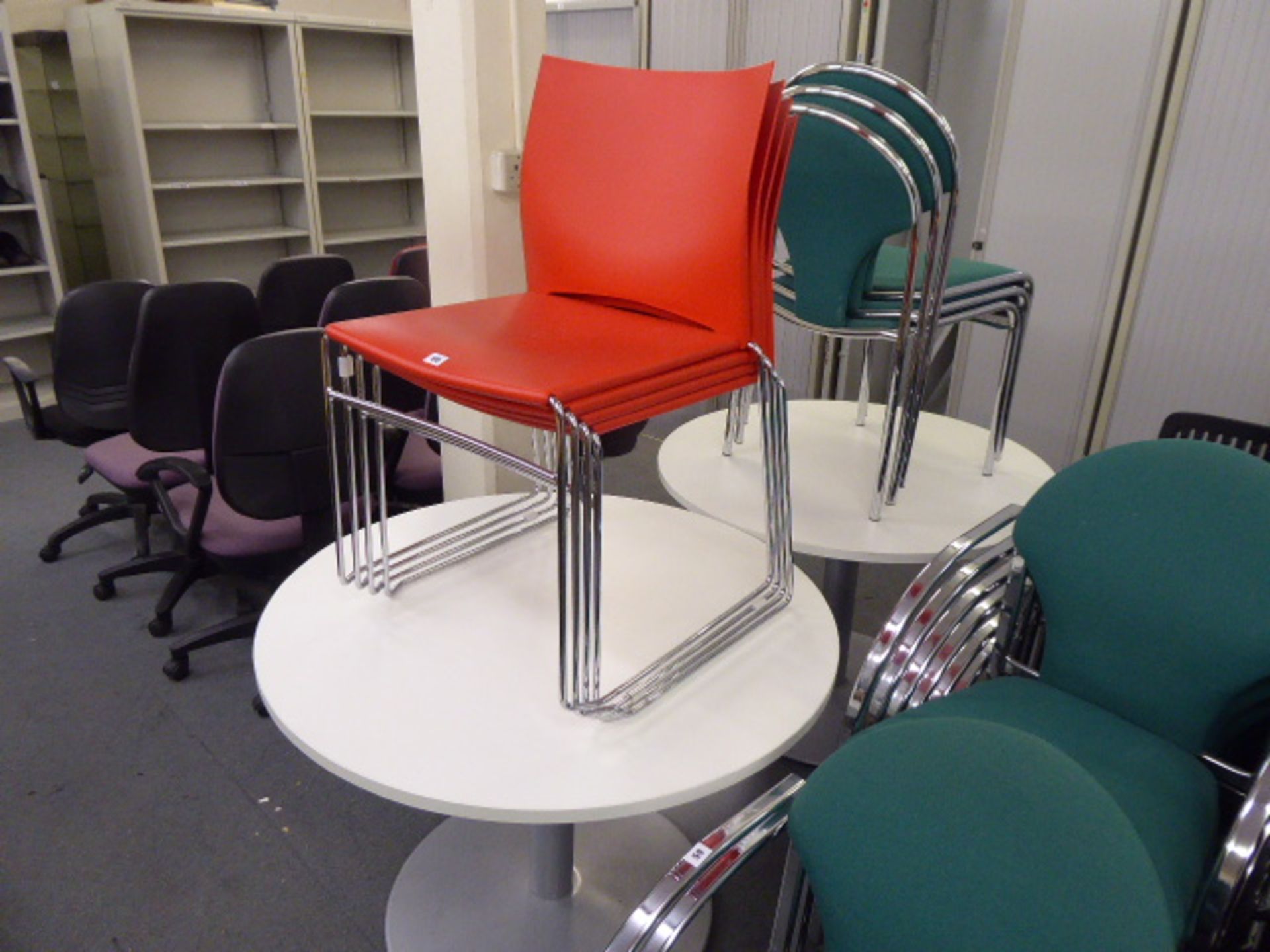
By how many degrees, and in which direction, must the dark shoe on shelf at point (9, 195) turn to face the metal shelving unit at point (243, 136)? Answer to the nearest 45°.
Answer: approximately 45° to its left

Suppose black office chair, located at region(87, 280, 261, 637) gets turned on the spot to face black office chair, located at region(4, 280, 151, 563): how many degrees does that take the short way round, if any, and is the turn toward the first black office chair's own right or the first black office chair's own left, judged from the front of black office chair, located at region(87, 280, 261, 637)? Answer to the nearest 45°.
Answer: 0° — it already faces it

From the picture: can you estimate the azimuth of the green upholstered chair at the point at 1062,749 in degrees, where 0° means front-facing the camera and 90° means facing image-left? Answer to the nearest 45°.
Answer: approximately 45°

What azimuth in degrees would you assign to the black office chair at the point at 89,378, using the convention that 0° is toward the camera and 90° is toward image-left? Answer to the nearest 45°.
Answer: approximately 135°

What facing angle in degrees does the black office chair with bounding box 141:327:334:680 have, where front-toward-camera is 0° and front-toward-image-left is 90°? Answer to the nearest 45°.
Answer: approximately 135°

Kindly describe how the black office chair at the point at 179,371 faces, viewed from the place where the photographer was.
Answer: facing away from the viewer and to the left of the viewer

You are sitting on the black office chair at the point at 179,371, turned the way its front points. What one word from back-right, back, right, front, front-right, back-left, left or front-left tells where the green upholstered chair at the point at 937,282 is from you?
back

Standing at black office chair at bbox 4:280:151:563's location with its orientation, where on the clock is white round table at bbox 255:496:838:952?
The white round table is roughly at 7 o'clock from the black office chair.

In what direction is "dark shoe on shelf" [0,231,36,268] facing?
to the viewer's right

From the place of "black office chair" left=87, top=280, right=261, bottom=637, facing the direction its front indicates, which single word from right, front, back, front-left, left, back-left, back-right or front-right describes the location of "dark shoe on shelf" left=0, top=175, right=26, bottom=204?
front-right

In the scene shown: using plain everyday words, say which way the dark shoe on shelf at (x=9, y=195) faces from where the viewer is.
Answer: facing to the right of the viewer

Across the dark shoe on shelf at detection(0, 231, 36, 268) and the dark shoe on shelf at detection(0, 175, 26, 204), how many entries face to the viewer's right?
2
